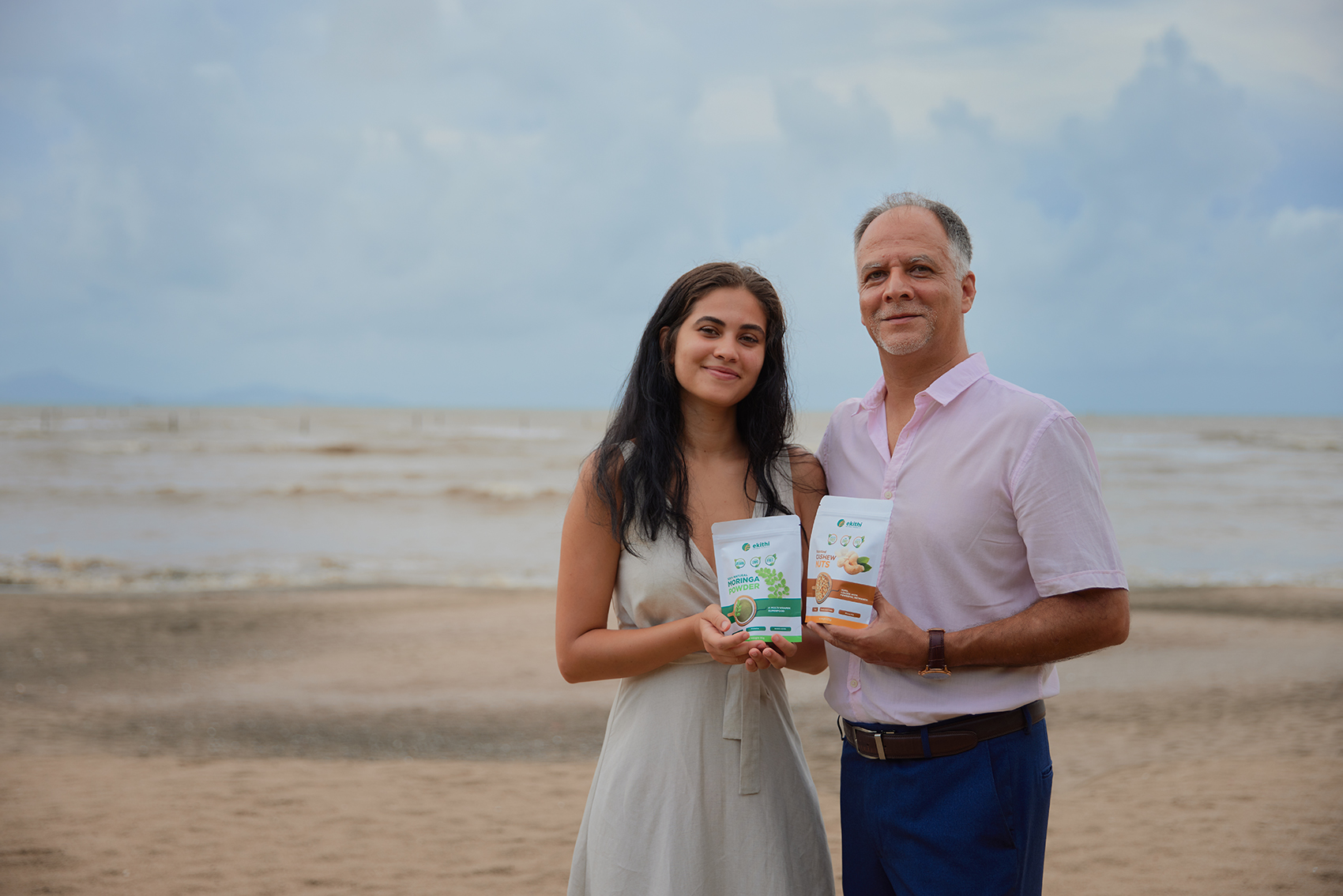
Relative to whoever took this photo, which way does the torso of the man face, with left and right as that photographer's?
facing the viewer and to the left of the viewer

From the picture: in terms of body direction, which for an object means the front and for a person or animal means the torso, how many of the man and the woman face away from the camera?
0

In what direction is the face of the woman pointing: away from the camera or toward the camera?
toward the camera

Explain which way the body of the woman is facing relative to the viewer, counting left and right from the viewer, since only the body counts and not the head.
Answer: facing the viewer and to the right of the viewer
